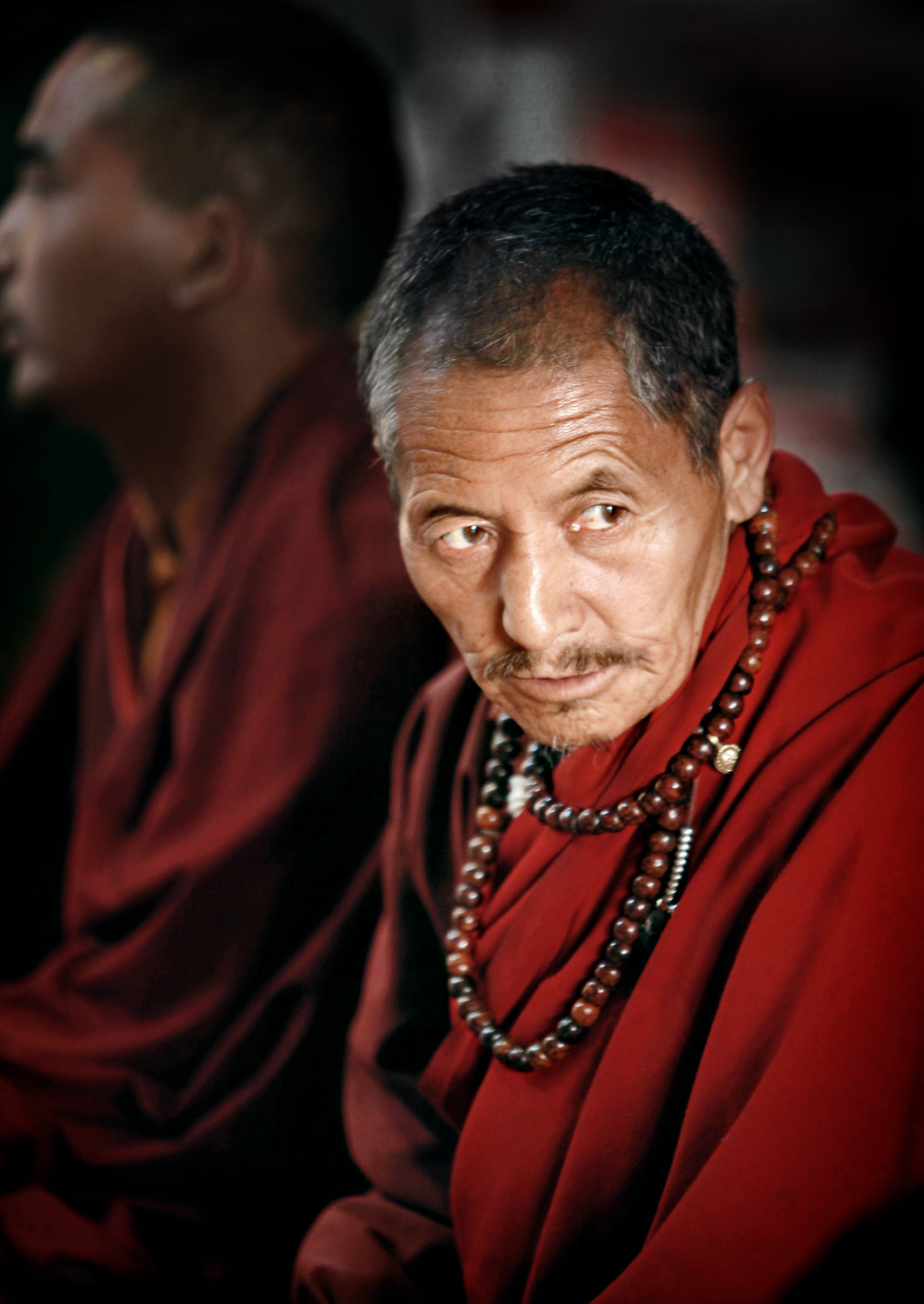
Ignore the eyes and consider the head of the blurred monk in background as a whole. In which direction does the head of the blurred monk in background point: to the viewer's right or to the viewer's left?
to the viewer's left

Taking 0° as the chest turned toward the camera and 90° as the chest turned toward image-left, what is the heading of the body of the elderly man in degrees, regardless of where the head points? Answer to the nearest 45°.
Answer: approximately 45°

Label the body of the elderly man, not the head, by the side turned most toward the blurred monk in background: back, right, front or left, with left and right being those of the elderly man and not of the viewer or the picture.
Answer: right
